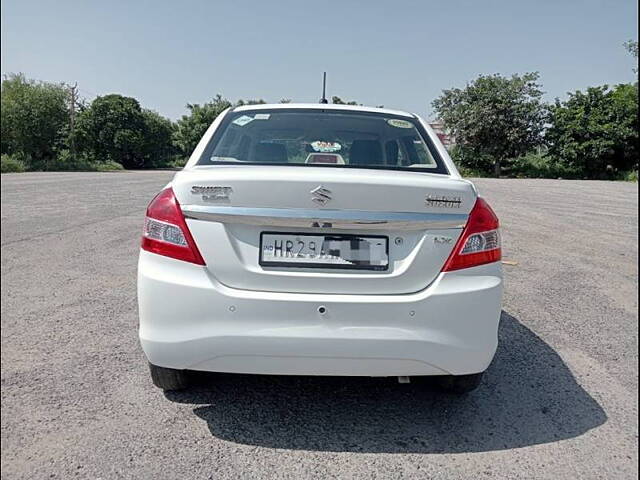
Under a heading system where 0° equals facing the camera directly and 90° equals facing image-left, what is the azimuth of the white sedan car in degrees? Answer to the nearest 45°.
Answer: approximately 180°

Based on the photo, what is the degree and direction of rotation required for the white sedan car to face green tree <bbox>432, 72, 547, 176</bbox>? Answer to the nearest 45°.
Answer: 0° — it already faces it

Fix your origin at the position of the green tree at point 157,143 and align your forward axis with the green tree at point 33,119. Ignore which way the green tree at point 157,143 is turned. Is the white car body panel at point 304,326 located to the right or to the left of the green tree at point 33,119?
left
